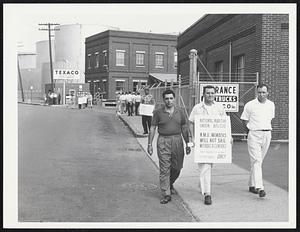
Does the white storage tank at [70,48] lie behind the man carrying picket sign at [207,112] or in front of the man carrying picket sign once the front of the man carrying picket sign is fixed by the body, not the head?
behind

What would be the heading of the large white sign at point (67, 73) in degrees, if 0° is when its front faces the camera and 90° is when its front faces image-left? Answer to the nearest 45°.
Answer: approximately 0°

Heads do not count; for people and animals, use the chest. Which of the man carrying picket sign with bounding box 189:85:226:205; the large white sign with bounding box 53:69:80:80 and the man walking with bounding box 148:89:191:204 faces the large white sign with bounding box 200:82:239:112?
the large white sign with bounding box 53:69:80:80

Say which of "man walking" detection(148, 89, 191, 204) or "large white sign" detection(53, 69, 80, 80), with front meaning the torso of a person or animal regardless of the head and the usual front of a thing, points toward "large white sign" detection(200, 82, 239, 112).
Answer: "large white sign" detection(53, 69, 80, 80)

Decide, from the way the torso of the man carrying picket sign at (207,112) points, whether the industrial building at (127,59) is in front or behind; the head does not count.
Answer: behind

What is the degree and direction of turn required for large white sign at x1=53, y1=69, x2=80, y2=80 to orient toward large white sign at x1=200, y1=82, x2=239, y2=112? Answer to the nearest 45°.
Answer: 0° — it already faces it

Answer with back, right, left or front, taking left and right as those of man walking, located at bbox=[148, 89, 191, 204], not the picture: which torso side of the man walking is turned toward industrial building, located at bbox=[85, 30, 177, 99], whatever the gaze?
back

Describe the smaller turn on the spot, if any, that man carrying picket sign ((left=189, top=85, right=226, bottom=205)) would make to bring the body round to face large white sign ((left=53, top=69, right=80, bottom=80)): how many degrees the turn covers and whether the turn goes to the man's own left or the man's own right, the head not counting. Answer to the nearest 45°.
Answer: approximately 180°

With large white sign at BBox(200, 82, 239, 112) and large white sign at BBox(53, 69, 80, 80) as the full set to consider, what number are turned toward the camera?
2

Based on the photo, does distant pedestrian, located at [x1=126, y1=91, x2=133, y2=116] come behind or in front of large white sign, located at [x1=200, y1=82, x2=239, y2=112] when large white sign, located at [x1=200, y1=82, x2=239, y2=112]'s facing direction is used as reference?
behind

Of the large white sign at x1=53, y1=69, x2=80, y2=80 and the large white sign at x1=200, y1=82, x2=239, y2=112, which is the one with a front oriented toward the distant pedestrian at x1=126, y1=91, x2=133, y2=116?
the large white sign at x1=53, y1=69, x2=80, y2=80
